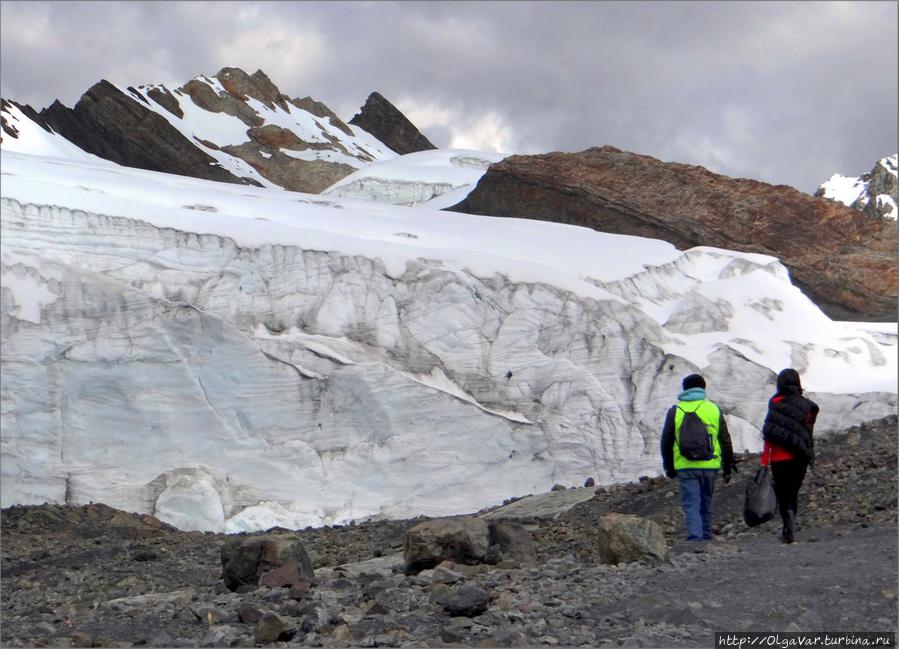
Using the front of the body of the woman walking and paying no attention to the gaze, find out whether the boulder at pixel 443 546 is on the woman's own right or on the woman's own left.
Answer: on the woman's own left

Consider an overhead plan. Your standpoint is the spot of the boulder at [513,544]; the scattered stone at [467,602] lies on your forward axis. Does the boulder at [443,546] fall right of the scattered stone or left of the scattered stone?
right

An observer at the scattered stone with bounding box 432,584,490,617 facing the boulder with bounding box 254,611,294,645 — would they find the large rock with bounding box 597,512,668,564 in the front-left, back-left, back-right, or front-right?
back-right

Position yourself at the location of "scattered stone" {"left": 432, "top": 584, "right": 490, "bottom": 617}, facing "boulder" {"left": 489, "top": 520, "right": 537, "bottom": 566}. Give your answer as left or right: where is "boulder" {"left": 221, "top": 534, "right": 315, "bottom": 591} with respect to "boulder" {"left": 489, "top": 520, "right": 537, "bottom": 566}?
left

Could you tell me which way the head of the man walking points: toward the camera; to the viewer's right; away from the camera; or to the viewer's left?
away from the camera

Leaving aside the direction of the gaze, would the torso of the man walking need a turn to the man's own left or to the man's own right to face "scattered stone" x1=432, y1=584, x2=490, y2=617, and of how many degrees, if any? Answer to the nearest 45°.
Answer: approximately 135° to the man's own left

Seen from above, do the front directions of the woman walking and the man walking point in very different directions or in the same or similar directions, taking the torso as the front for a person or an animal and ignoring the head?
same or similar directions

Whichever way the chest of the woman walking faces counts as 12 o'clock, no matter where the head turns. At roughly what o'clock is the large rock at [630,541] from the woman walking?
The large rock is roughly at 8 o'clock from the woman walking.

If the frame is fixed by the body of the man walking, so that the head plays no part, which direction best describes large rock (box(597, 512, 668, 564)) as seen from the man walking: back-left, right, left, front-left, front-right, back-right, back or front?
back-left

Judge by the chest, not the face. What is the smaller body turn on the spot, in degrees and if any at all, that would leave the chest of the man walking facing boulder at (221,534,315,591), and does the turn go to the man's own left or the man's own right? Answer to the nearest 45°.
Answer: approximately 90° to the man's own left

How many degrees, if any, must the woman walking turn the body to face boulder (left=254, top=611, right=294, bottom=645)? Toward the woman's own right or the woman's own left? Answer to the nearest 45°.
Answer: approximately 135° to the woman's own left

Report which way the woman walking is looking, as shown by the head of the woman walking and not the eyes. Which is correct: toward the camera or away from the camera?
away from the camera

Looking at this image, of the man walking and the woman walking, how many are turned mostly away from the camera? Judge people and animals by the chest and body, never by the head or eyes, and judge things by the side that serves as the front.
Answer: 2

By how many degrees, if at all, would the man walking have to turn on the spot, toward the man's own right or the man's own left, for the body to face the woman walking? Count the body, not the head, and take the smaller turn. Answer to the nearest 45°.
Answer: approximately 90° to the man's own right

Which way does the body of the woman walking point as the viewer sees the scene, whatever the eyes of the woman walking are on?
away from the camera

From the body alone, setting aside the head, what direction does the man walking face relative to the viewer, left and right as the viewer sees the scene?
facing away from the viewer

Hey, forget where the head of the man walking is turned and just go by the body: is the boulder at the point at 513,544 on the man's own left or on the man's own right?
on the man's own left
